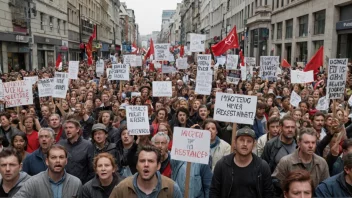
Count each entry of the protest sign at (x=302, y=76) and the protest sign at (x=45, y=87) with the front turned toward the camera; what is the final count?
2

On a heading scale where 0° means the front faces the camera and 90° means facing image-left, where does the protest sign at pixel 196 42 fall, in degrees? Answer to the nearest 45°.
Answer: approximately 0°

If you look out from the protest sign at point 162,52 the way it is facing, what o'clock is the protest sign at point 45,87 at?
the protest sign at point 45,87 is roughly at 1 o'clock from the protest sign at point 162,52.

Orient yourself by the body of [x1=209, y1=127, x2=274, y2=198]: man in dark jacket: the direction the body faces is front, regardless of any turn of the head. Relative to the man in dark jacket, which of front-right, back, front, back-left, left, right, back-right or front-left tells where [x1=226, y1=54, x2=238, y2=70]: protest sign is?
back

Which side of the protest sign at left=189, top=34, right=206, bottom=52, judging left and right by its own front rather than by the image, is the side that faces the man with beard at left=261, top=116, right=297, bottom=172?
front

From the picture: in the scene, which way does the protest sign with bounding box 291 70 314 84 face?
toward the camera

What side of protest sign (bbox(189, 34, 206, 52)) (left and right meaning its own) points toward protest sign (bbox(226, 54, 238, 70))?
left

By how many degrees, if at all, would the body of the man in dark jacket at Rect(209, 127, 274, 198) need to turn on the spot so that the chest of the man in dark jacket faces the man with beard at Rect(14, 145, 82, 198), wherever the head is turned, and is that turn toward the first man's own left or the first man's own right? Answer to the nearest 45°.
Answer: approximately 90° to the first man's own right

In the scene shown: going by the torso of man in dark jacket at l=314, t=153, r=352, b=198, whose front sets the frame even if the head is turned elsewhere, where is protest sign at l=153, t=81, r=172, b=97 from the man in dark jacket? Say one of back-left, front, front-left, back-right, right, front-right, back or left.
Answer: back

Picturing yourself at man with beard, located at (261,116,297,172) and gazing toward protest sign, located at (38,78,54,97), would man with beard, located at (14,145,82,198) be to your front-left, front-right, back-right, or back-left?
front-left

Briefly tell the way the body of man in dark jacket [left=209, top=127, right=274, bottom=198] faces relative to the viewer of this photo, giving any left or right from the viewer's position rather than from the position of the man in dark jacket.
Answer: facing the viewer

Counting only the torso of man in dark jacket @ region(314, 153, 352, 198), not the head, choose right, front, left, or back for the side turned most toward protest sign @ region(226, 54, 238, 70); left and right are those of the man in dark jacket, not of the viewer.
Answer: back

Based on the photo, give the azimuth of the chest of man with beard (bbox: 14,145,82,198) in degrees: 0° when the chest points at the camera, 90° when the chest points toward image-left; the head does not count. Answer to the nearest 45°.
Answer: approximately 0°

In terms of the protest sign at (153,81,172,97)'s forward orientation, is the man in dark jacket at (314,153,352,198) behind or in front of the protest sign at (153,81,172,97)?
in front
